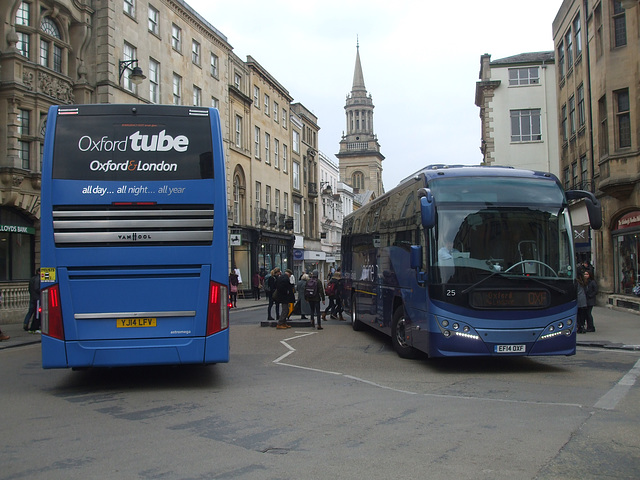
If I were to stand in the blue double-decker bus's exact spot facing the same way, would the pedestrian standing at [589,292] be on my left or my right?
on my right

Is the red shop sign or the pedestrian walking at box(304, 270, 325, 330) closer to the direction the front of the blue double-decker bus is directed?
the pedestrian walking

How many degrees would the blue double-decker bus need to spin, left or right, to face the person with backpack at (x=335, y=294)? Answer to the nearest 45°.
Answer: approximately 45° to its right

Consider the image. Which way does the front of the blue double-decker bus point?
away from the camera

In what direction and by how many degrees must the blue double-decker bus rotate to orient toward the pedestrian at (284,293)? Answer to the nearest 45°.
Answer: approximately 45° to its right

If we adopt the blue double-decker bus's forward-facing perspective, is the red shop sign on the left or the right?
on its right
